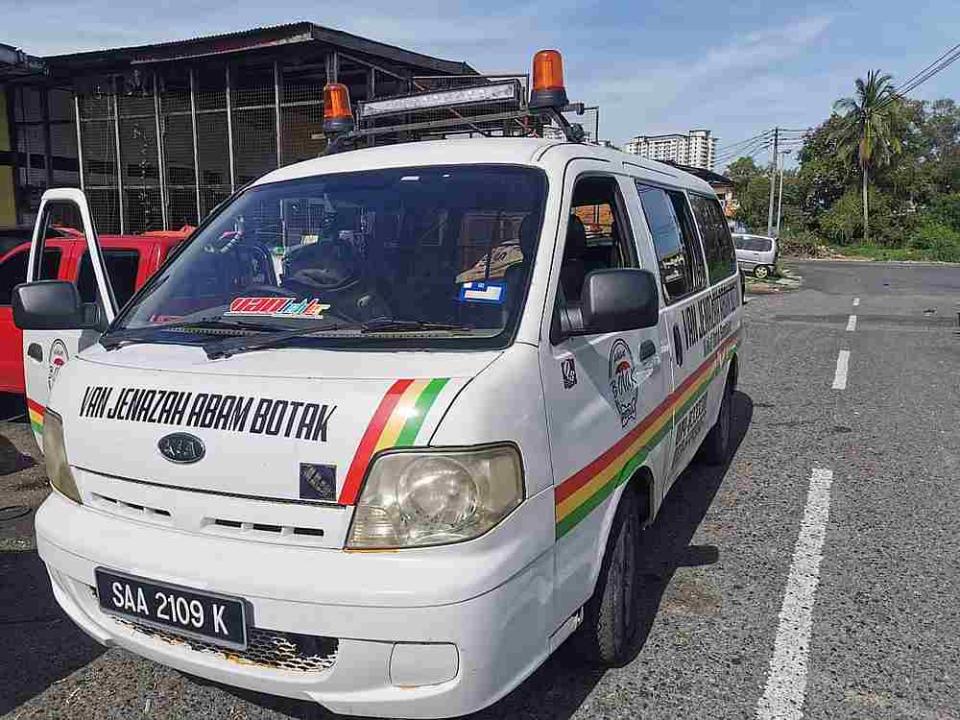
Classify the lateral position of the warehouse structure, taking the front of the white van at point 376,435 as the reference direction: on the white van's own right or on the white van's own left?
on the white van's own right

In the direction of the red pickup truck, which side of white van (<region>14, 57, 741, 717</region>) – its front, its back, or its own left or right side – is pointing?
right

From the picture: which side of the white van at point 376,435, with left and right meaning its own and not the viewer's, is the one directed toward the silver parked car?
back

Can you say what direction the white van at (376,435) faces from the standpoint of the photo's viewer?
facing the viewer and to the left of the viewer

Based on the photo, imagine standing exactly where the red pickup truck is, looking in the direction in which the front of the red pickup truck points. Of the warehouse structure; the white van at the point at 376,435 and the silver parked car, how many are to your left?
1

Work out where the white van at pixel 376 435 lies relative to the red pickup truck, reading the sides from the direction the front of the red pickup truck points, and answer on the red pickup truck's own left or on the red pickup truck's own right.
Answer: on the red pickup truck's own left

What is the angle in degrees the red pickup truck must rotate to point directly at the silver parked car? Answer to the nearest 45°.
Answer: approximately 135° to its right

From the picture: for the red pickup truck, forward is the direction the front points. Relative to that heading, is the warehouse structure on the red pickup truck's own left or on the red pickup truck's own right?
on the red pickup truck's own right

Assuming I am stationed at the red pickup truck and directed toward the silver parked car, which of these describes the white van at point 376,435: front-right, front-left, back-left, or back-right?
back-right
